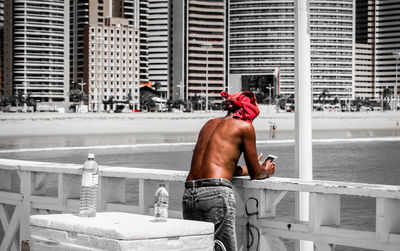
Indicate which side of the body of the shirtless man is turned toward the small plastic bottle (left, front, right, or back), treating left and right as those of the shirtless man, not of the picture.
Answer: back

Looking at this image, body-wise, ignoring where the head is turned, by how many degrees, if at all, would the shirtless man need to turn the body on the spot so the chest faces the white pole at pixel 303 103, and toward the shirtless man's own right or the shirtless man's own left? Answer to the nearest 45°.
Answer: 0° — they already face it

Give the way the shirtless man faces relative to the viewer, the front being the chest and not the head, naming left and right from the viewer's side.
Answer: facing away from the viewer and to the right of the viewer

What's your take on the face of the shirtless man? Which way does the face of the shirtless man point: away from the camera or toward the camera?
away from the camera

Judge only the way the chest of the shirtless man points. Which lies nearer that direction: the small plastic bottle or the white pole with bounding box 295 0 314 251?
the white pole
